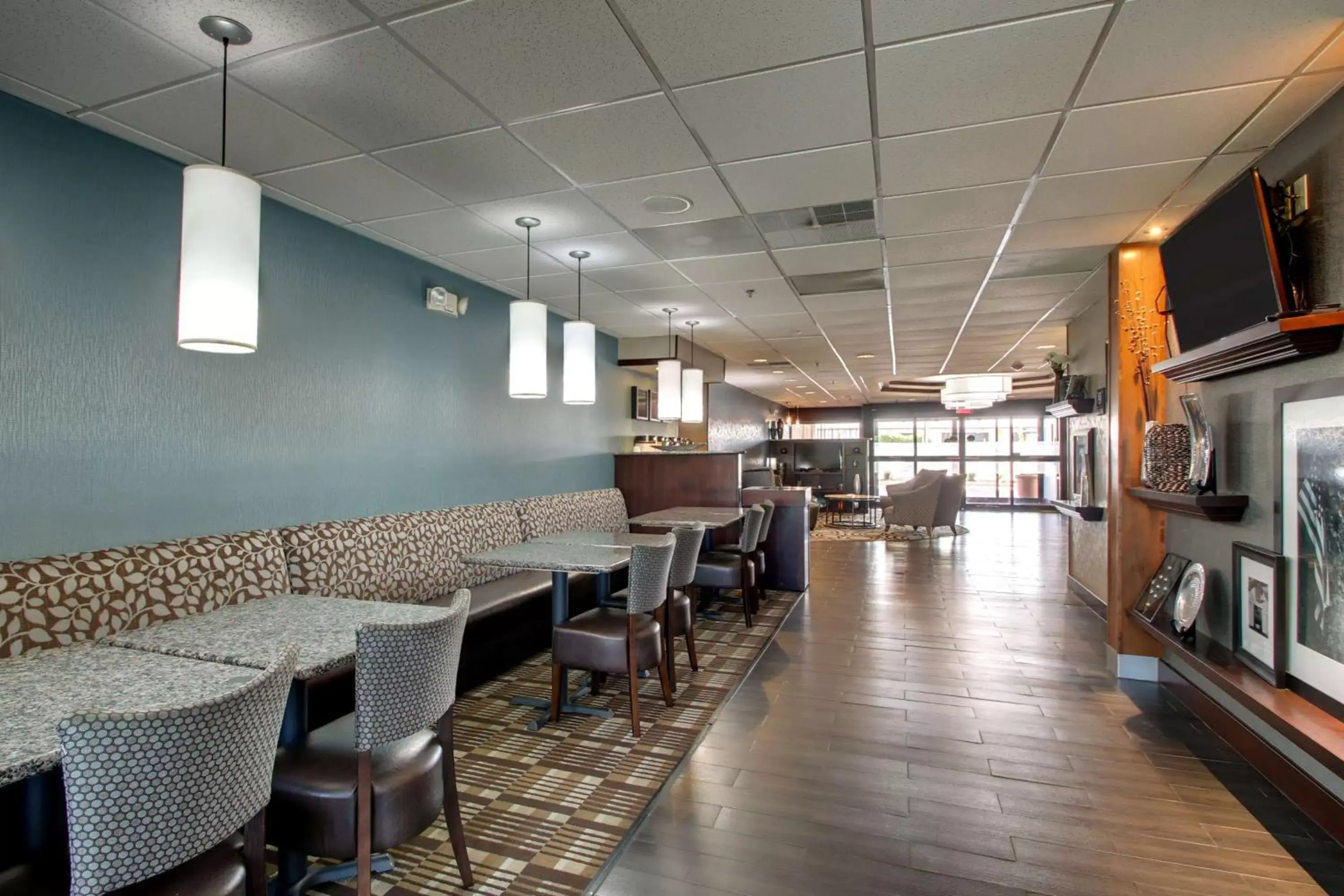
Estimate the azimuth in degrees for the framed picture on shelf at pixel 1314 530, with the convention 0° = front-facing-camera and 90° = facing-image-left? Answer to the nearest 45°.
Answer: approximately 45°

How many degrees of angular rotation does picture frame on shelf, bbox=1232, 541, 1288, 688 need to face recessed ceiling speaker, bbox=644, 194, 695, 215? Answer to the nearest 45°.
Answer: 0° — it already faces it

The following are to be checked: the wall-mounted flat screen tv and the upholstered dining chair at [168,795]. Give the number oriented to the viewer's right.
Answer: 0

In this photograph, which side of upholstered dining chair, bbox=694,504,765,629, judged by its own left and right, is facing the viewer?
left

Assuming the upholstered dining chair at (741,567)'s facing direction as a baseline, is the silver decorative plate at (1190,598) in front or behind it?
behind

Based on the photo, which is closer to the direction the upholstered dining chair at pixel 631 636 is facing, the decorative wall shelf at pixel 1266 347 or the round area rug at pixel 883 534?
the round area rug

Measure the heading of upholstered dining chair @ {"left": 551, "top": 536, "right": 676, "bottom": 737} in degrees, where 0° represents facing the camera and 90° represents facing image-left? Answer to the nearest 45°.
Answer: approximately 135°

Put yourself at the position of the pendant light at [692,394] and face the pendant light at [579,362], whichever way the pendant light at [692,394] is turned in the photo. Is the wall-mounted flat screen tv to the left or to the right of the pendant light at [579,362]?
left

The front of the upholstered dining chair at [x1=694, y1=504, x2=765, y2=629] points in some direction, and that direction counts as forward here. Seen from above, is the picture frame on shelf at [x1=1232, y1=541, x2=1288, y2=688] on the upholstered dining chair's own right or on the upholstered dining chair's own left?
on the upholstered dining chair's own left

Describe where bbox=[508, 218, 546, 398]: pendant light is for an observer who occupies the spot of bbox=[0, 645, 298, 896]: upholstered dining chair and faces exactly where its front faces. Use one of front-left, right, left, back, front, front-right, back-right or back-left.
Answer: right

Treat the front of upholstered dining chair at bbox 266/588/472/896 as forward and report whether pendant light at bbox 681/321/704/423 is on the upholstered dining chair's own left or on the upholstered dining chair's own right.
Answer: on the upholstered dining chair's own right
